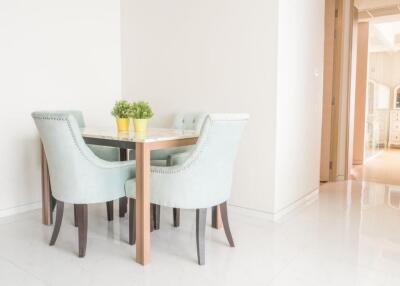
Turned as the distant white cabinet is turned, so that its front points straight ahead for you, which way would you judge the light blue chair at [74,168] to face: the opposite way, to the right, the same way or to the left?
the opposite way

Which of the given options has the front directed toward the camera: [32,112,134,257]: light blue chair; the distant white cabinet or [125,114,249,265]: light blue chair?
the distant white cabinet

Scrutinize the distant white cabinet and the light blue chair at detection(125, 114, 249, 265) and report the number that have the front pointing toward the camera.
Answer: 1

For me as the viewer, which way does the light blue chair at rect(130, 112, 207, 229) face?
facing the viewer and to the left of the viewer

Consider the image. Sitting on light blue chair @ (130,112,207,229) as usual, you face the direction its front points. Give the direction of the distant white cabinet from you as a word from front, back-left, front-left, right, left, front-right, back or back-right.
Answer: back

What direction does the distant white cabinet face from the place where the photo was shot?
facing the viewer

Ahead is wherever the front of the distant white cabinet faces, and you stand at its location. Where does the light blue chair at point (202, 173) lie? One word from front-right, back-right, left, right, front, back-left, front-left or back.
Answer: front

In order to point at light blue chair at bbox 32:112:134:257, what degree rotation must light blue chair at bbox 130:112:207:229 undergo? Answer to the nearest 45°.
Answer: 0° — it already faces it

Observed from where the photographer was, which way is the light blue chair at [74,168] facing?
facing away from the viewer and to the right of the viewer

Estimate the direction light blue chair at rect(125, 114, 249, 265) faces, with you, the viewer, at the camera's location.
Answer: facing away from the viewer and to the left of the viewer

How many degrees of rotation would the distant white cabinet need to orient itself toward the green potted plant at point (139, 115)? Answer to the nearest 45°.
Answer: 0° — it already faces it

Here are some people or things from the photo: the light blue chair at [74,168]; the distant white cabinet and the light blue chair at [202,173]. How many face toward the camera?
1

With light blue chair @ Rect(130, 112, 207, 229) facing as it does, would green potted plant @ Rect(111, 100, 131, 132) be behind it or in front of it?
in front

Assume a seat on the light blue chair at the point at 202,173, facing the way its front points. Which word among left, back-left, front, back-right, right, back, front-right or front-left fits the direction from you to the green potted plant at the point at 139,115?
front

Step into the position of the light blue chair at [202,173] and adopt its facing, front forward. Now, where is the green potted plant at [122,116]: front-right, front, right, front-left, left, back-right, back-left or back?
front

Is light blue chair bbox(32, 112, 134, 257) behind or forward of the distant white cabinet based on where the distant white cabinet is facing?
forward
